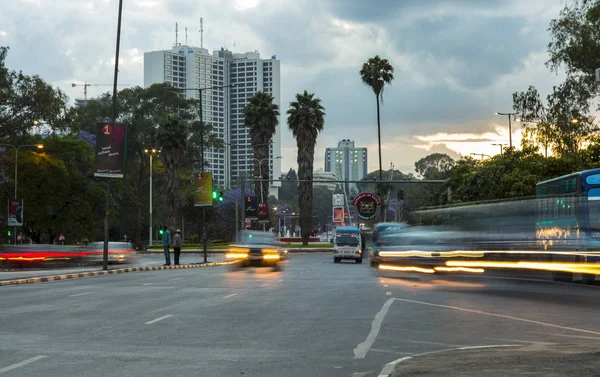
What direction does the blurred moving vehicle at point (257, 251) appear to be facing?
toward the camera

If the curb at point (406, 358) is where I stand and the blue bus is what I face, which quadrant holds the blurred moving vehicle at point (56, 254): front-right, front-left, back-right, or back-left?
front-left

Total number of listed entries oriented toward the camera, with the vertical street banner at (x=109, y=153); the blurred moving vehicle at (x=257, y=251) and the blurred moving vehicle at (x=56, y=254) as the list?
2

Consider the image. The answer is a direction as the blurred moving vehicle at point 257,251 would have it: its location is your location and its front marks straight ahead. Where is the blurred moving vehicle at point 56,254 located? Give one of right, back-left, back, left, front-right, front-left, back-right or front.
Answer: right

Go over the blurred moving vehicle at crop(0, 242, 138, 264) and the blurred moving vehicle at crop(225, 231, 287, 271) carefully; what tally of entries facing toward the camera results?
1

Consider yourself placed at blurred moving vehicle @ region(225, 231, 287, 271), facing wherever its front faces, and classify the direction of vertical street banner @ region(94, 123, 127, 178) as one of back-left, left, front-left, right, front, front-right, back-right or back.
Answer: front-right

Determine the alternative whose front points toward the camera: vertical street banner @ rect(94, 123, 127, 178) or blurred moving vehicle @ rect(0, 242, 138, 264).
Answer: the vertical street banner

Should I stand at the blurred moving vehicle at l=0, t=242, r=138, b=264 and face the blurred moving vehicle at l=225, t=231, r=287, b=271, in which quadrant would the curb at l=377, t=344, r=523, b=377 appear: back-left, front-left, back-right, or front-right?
front-right

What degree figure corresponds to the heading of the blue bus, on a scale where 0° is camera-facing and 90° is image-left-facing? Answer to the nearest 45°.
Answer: approximately 315°

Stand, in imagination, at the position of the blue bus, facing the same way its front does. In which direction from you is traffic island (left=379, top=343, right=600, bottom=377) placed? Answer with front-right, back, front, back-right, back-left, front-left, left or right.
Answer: front-right

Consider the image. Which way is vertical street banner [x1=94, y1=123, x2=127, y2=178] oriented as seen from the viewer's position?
toward the camera

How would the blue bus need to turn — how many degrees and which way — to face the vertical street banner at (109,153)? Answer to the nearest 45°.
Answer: approximately 135° to its right
